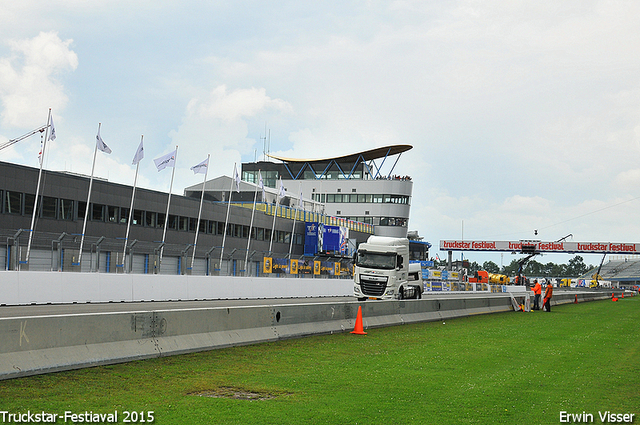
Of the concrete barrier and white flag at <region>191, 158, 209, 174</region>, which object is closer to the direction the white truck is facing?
the concrete barrier

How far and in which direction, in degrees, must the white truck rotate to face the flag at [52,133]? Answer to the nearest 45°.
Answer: approximately 45° to its right

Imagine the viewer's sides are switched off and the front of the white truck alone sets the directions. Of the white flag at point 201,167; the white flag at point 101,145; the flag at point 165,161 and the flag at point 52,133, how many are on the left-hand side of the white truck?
0

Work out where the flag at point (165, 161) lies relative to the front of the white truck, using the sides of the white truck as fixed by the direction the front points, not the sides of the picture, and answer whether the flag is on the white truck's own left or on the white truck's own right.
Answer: on the white truck's own right

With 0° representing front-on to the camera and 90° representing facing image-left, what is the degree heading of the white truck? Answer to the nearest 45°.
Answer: approximately 45°

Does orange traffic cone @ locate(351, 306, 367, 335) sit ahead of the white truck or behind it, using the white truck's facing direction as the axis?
ahead

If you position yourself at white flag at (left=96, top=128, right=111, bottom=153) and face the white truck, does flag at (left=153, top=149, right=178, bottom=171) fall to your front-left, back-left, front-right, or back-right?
front-left

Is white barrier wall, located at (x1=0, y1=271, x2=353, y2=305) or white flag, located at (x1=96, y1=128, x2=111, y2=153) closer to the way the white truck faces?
the white barrier wall

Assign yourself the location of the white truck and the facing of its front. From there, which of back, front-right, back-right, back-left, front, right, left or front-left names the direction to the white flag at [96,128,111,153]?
front-right

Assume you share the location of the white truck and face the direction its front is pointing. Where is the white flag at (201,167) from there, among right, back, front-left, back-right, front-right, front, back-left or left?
right

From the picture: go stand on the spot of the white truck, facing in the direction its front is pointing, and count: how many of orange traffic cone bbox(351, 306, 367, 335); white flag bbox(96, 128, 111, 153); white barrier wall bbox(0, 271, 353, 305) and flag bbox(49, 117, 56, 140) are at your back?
0

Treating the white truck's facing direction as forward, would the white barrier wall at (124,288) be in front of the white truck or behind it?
in front
